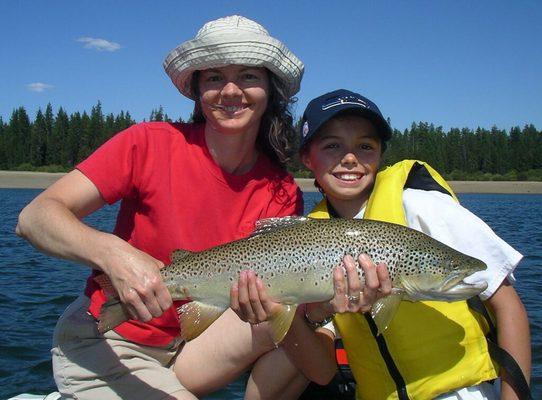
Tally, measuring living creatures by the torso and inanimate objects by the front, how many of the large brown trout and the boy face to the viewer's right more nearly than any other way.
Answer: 1

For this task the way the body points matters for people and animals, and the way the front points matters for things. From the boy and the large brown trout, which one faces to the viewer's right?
the large brown trout

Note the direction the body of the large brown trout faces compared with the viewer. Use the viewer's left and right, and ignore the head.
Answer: facing to the right of the viewer

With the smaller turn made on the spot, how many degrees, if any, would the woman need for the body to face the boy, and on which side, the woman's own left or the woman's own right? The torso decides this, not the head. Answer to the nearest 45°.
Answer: approximately 45° to the woman's own left
